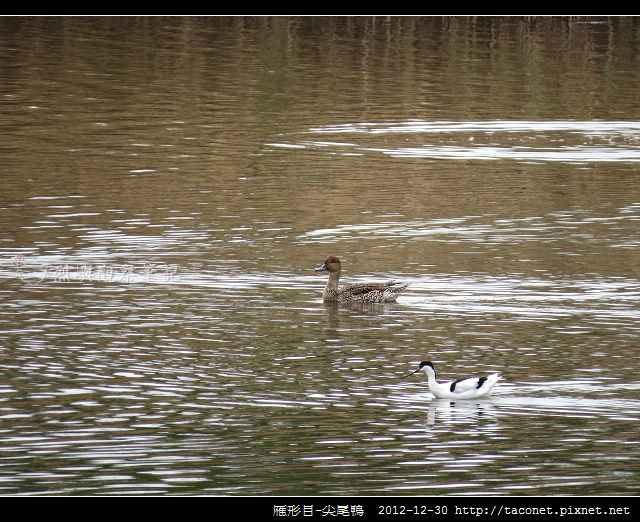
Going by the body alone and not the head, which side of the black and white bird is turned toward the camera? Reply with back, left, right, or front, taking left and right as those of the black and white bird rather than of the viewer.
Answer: left
